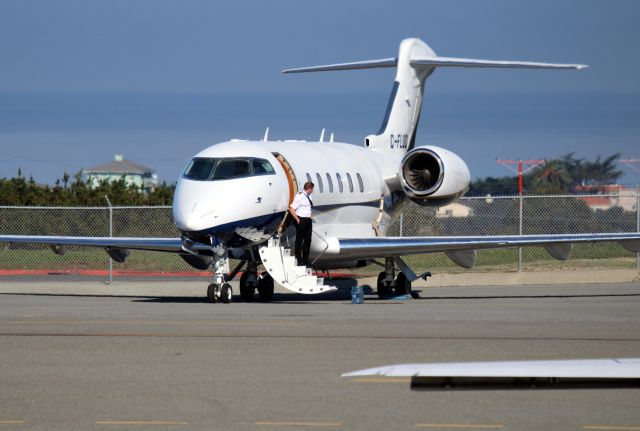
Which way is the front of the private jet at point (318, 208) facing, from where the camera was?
facing the viewer and to the left of the viewer
